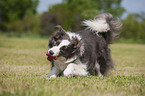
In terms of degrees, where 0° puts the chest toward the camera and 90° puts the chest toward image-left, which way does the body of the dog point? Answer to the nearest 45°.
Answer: approximately 45°
